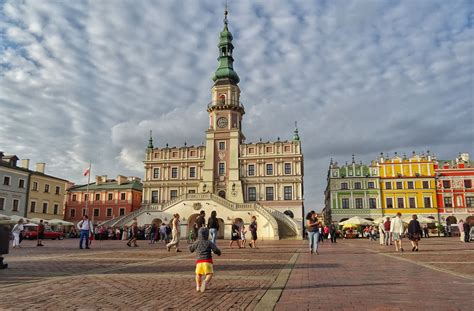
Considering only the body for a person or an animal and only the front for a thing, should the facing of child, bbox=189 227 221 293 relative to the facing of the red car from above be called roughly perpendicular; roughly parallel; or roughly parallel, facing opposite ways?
roughly perpendicular

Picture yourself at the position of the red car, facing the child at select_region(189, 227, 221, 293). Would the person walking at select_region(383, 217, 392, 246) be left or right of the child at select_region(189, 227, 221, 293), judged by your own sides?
left

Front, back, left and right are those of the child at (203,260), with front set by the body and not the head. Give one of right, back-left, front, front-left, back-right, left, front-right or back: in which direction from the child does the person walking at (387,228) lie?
front-right

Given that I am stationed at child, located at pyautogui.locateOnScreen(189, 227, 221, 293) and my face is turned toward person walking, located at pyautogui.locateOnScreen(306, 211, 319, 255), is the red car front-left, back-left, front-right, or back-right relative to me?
front-left

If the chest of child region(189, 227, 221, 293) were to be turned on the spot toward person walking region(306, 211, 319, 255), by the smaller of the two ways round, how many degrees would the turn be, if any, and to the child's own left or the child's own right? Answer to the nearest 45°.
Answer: approximately 45° to the child's own right

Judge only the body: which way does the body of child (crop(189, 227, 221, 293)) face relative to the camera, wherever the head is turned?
away from the camera
